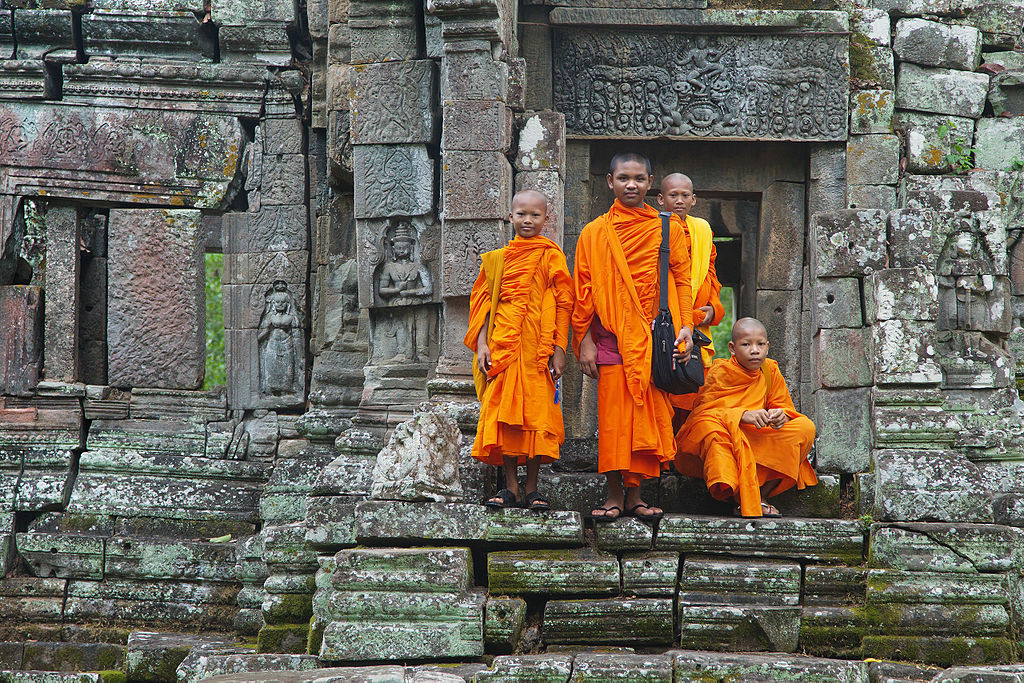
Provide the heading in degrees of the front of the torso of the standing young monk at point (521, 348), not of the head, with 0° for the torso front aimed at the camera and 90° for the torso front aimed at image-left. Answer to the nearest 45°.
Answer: approximately 0°

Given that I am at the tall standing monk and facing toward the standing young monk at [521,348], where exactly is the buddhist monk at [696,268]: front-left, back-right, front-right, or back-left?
back-right

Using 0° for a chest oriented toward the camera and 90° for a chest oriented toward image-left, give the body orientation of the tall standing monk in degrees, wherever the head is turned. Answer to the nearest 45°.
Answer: approximately 0°

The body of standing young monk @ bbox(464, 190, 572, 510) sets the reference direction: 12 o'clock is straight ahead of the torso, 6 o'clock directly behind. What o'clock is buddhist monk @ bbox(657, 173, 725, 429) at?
The buddhist monk is roughly at 8 o'clock from the standing young monk.

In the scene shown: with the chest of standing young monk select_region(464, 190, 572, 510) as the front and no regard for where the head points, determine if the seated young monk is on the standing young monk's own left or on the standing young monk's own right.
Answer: on the standing young monk's own left

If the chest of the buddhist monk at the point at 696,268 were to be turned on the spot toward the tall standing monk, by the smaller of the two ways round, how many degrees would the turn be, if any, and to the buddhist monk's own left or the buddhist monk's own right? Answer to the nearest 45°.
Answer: approximately 45° to the buddhist monk's own right

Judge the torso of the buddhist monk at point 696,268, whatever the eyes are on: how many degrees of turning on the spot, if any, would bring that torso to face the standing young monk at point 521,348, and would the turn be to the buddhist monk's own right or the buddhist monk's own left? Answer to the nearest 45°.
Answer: approximately 45° to the buddhist monk's own right
